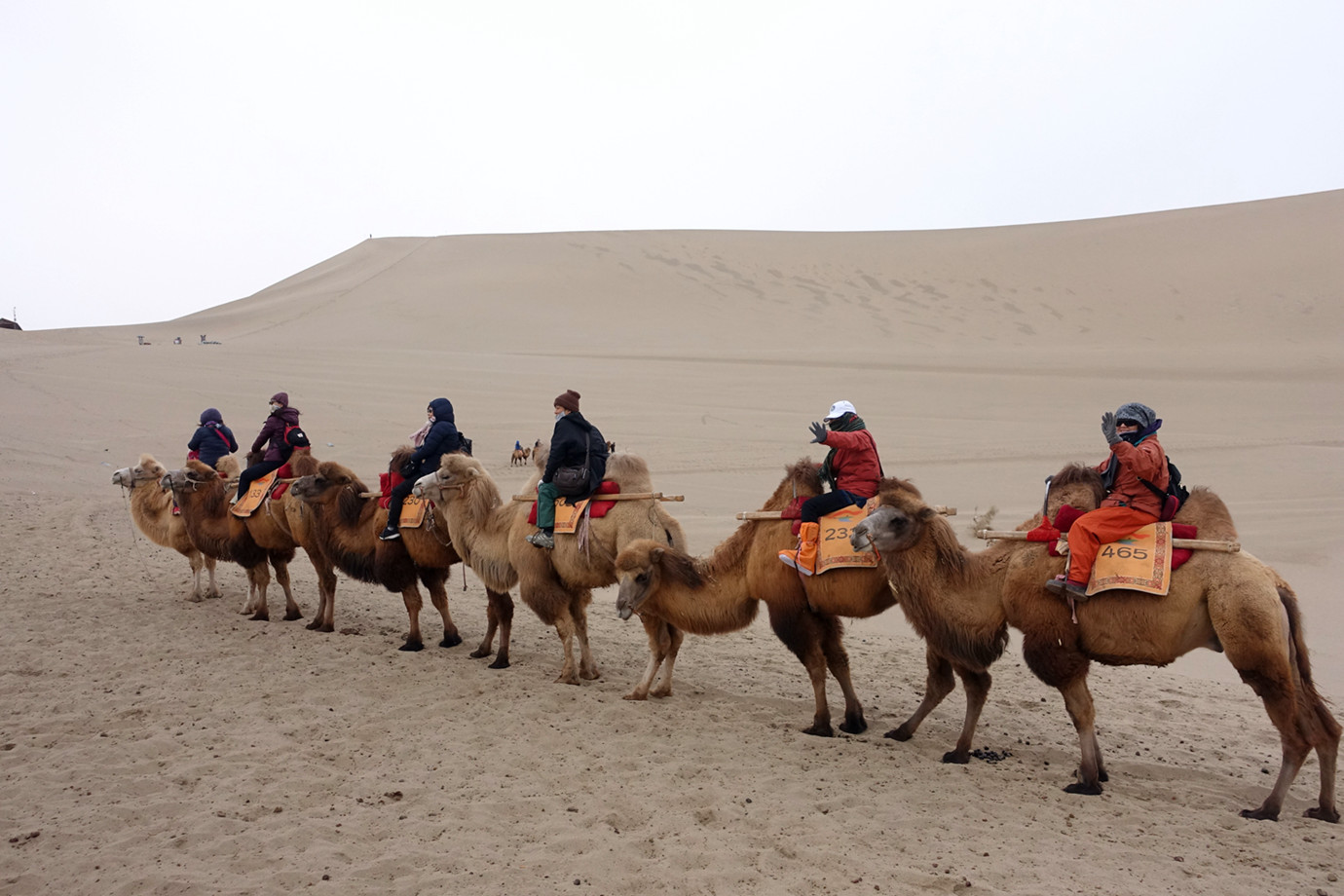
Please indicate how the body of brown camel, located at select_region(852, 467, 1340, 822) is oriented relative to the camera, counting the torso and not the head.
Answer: to the viewer's left

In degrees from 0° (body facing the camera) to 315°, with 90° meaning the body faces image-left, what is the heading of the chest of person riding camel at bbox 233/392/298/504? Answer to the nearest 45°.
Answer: approximately 90°

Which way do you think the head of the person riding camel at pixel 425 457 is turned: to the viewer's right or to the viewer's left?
to the viewer's left

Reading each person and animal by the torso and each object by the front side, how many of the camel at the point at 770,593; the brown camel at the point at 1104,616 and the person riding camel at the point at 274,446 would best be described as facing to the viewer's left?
3

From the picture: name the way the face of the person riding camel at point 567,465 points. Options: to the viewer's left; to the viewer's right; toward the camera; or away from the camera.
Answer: to the viewer's left

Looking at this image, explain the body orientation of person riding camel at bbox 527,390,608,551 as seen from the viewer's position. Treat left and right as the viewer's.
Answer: facing to the left of the viewer

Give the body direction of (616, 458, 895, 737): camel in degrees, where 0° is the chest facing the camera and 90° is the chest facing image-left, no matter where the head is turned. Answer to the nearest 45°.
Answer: approximately 90°

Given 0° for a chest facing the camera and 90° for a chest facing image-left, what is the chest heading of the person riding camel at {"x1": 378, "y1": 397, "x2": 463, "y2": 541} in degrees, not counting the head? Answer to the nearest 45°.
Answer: approximately 90°

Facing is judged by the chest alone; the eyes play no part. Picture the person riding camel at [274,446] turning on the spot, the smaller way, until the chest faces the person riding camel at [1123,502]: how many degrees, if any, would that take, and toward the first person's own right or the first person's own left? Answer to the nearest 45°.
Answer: approximately 135° to the first person's own left

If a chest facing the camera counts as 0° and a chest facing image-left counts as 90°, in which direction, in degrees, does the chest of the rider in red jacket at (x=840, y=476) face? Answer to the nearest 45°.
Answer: approximately 90°

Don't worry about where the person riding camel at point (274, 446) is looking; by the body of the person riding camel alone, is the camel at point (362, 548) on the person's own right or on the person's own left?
on the person's own left
